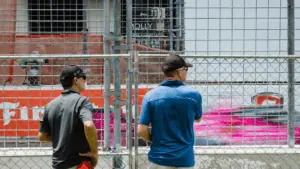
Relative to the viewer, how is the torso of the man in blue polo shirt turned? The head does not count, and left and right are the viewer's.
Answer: facing away from the viewer and to the right of the viewer

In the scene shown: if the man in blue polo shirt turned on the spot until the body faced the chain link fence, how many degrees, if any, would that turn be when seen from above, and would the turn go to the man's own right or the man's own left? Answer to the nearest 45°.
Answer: approximately 45° to the man's own left
